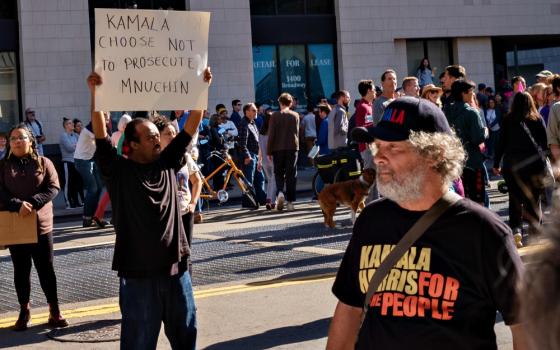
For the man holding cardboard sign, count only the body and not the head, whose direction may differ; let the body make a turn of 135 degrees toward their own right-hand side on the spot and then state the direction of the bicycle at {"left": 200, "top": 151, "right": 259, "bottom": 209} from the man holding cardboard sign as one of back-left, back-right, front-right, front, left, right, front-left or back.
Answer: right

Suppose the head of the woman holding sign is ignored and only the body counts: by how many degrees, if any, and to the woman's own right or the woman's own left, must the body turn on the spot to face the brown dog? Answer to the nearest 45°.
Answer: approximately 135° to the woman's own left

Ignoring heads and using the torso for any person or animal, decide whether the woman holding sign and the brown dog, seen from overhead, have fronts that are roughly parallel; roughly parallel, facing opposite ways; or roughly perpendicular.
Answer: roughly perpendicular

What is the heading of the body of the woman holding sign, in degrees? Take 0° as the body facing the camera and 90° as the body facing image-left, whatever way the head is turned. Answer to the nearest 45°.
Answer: approximately 0°

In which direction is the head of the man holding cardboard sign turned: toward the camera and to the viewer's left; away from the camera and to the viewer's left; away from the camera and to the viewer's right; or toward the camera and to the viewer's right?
toward the camera and to the viewer's right
